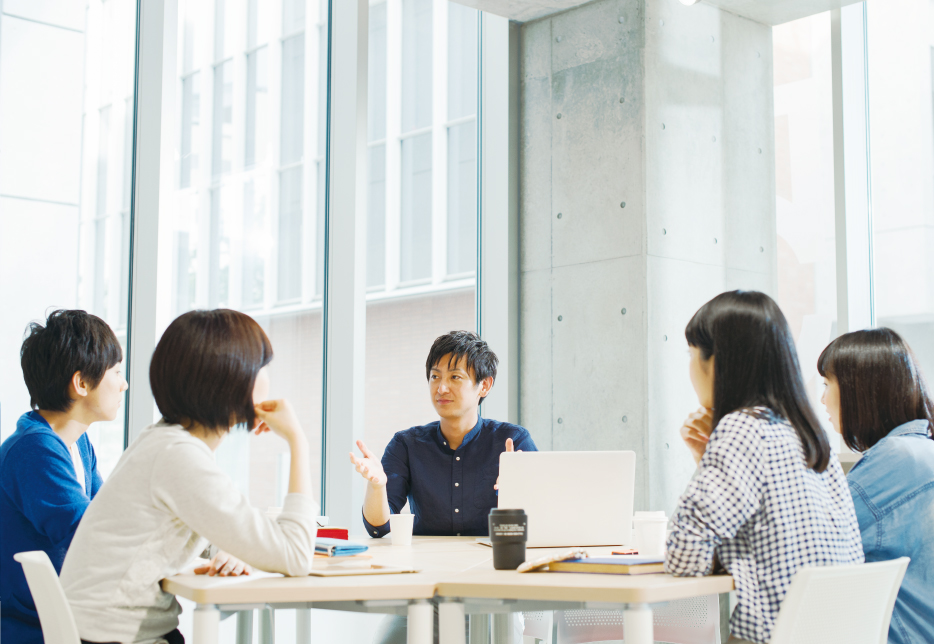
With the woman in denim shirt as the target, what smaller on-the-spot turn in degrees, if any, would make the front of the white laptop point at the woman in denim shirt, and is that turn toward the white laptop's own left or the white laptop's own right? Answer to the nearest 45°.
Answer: approximately 90° to the white laptop's own right

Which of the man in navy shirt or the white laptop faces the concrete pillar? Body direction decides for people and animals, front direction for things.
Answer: the white laptop

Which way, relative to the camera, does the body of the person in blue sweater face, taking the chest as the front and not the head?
to the viewer's right

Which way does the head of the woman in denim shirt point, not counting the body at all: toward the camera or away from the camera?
away from the camera

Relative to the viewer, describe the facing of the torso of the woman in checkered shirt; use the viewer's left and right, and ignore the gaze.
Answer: facing away from the viewer and to the left of the viewer

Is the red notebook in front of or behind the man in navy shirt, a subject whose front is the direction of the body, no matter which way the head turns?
in front

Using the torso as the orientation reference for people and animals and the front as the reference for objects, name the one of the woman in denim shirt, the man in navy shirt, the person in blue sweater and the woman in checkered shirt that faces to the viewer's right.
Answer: the person in blue sweater

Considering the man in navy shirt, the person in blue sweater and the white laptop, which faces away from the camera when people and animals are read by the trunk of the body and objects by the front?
the white laptop

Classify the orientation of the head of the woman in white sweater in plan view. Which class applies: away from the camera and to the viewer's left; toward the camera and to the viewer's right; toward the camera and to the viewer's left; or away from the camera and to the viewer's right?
away from the camera and to the viewer's right

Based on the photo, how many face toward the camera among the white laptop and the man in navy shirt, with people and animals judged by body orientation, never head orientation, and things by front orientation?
1

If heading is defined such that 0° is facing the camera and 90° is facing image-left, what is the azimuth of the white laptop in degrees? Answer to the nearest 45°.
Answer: approximately 180°
